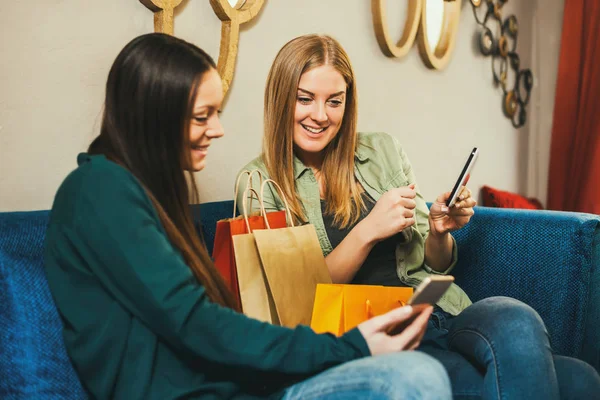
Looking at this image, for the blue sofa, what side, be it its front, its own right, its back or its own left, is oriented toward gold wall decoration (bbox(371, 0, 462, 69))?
back

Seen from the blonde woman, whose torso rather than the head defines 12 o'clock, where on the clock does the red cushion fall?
The red cushion is roughly at 8 o'clock from the blonde woman.

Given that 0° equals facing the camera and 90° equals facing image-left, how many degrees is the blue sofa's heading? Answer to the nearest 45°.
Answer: approximately 0°

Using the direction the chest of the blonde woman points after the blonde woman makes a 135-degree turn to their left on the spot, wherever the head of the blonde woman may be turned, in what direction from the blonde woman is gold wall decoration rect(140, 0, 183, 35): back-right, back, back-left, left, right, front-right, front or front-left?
left

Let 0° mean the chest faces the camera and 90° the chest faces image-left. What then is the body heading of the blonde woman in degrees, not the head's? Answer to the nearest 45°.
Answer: approximately 315°

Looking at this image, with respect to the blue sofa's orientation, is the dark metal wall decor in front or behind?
behind
